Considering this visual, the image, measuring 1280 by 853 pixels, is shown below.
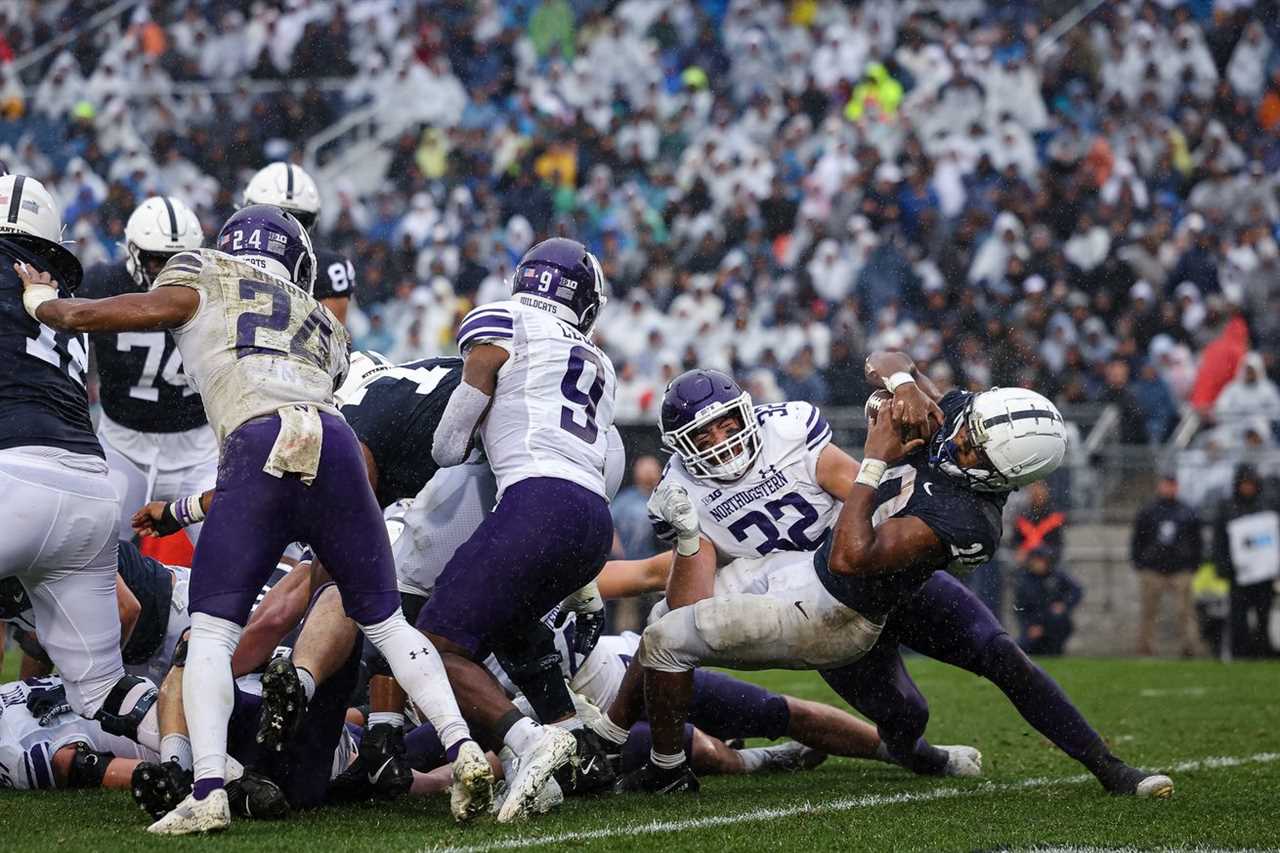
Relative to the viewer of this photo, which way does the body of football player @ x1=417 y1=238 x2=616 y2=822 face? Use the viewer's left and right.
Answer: facing away from the viewer and to the left of the viewer

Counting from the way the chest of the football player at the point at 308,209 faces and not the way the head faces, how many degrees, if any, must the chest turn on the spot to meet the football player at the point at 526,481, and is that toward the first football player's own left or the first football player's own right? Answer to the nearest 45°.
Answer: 0° — they already face them

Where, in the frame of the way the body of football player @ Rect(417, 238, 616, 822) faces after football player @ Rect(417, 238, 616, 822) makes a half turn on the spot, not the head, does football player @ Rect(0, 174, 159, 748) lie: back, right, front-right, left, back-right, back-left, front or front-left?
back-right

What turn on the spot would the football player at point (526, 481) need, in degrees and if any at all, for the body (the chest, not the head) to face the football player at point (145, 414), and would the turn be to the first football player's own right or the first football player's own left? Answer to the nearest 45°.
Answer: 0° — they already face them
